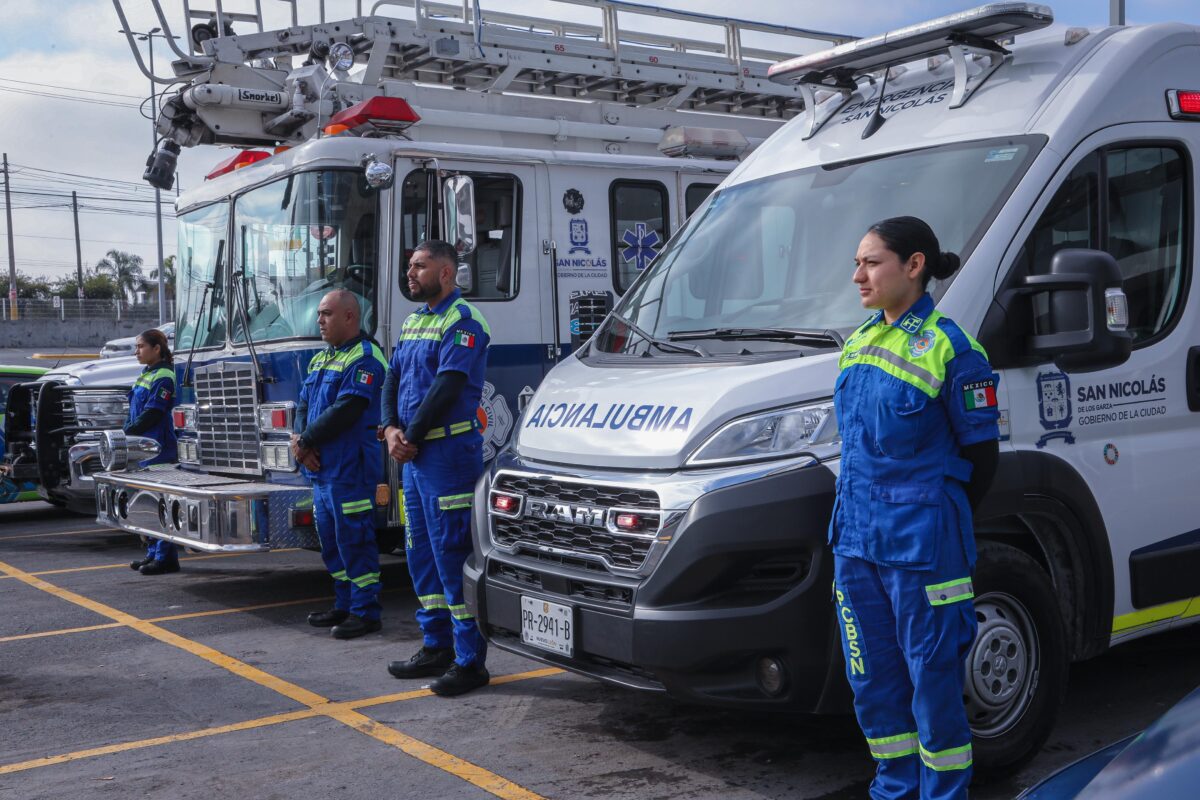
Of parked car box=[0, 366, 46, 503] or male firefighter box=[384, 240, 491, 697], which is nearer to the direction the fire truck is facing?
the male firefighter

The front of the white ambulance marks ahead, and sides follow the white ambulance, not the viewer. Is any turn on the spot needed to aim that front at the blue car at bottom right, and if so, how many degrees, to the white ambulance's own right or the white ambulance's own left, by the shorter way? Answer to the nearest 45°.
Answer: approximately 45° to the white ambulance's own left

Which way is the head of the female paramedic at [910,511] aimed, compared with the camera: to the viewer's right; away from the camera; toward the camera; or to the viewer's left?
to the viewer's left

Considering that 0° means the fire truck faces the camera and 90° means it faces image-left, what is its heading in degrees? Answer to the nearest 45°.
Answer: approximately 45°

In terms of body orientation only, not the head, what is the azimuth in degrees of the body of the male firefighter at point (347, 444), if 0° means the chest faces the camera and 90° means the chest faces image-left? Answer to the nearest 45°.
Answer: approximately 45°

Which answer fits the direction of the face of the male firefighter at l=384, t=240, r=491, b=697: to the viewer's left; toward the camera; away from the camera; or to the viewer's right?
to the viewer's left

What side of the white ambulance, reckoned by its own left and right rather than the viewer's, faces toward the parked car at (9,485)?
right

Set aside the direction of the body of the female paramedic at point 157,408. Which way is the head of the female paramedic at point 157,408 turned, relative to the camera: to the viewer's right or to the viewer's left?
to the viewer's left
